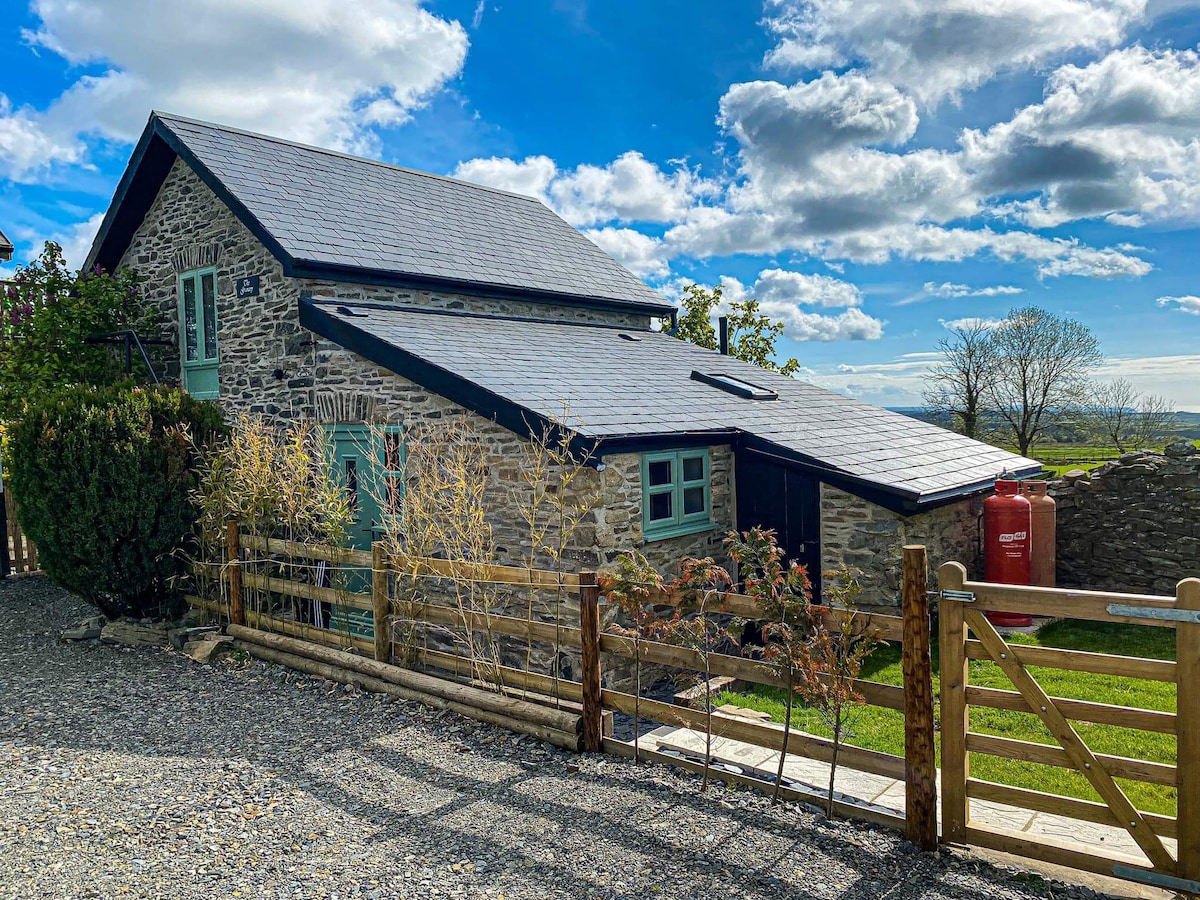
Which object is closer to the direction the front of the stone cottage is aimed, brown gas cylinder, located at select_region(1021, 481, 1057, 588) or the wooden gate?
the wooden gate

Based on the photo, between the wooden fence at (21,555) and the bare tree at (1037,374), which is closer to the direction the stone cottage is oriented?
the wooden fence

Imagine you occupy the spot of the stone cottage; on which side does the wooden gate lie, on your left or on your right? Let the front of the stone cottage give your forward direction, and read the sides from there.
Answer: on your left

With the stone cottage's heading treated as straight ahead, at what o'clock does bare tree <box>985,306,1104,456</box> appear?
The bare tree is roughly at 6 o'clock from the stone cottage.

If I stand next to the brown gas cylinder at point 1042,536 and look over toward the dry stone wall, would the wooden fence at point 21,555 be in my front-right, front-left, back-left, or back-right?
back-left

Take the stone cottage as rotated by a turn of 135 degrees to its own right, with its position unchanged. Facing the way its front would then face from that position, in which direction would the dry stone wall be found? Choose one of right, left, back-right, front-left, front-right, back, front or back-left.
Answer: right

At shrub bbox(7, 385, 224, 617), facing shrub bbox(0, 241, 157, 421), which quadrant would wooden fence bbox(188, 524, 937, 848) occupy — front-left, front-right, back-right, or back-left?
back-right

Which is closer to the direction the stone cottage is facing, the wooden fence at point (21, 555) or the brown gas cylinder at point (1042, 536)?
the wooden fence

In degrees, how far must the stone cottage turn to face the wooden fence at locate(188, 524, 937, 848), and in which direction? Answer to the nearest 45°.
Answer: approximately 45° to its left

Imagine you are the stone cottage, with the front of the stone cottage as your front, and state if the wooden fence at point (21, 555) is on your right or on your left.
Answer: on your right
